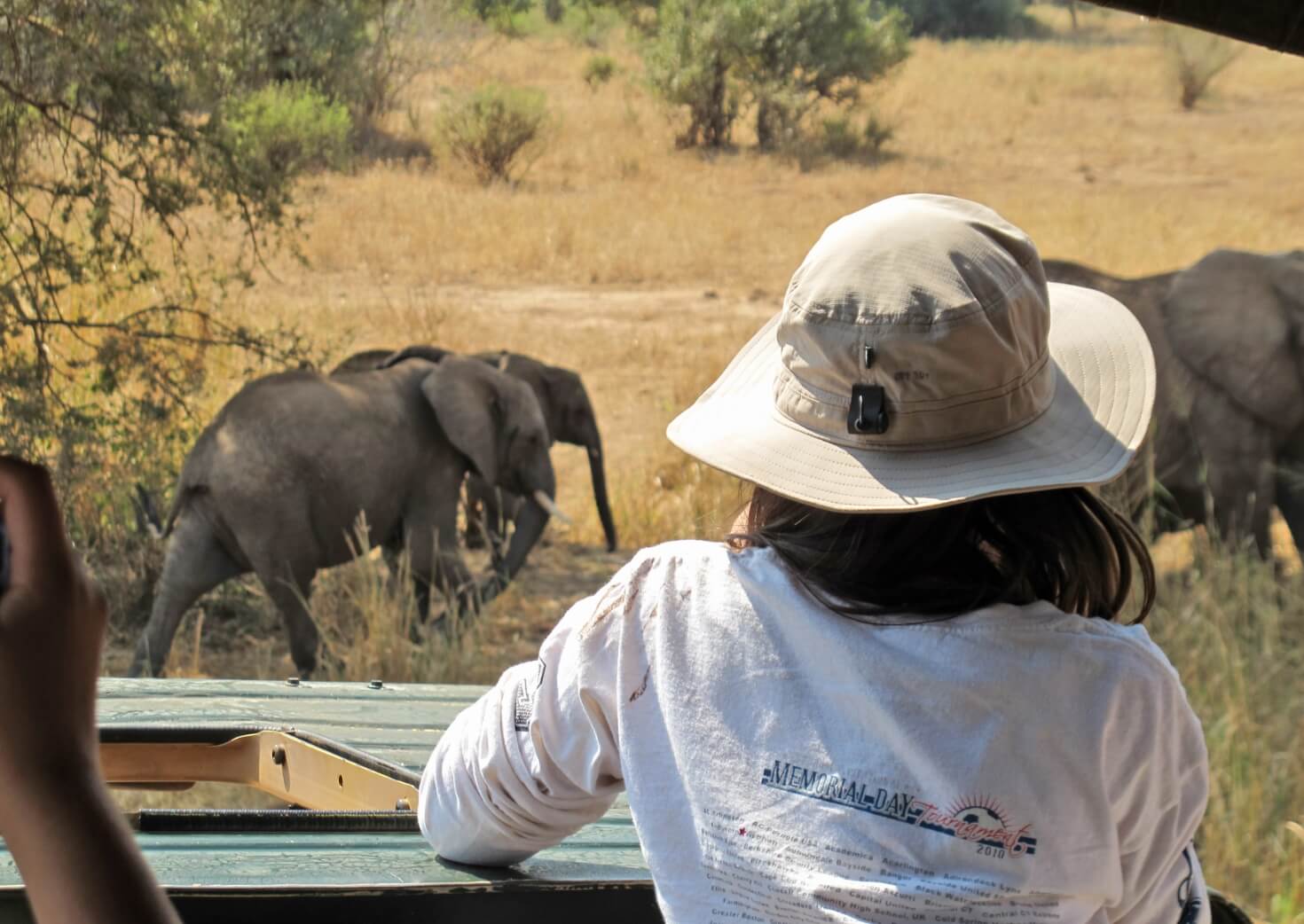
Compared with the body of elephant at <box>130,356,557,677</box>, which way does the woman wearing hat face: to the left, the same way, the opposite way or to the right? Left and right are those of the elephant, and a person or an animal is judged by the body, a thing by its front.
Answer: to the left

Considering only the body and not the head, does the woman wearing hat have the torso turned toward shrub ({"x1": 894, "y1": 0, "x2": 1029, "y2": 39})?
yes

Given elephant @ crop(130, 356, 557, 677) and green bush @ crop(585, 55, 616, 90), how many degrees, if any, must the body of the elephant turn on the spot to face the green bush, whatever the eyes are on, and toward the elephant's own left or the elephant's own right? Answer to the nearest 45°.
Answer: approximately 90° to the elephant's own left

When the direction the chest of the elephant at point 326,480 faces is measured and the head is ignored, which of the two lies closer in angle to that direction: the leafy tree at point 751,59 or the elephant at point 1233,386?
the elephant

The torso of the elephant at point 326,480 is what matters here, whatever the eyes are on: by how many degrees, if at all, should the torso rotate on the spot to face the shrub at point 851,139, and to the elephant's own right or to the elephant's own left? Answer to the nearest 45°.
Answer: approximately 45° to the elephant's own left

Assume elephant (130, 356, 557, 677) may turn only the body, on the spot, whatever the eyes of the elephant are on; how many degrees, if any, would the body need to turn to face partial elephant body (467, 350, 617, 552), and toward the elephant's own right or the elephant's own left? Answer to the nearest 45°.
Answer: approximately 45° to the elephant's own left

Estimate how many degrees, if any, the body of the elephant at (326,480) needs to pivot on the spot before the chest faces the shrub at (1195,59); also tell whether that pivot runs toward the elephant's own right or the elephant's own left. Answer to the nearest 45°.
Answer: approximately 45° to the elephant's own left

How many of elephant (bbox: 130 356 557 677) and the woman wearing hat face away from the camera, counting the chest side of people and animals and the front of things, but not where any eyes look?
1

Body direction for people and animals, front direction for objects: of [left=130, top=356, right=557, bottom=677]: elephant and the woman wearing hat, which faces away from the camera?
the woman wearing hat

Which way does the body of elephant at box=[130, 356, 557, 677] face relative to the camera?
to the viewer's right

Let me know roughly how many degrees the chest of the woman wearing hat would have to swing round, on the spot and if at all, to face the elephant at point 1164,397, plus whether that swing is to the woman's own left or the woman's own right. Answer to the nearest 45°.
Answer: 0° — they already face it

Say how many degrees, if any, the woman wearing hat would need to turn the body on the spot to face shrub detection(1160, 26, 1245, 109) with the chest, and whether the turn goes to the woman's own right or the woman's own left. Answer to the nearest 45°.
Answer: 0° — they already face it

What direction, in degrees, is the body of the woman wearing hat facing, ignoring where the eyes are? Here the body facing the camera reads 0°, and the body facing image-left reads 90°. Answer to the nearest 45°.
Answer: approximately 180°
